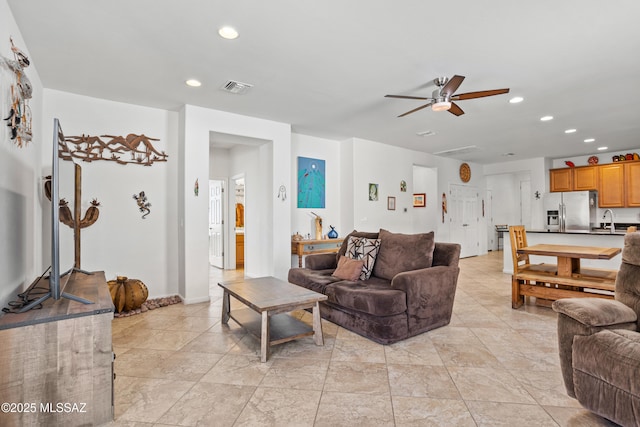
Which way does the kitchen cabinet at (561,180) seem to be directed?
toward the camera

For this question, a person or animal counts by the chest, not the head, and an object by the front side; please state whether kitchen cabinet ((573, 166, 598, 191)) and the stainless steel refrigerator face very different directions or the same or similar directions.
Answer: same or similar directions

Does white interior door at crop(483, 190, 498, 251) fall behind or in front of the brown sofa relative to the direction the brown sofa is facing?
behind

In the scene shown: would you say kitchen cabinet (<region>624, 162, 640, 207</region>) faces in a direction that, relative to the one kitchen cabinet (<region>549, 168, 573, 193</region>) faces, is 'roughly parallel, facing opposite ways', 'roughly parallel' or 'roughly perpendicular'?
roughly parallel

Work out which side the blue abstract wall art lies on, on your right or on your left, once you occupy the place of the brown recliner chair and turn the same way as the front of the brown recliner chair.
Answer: on your right

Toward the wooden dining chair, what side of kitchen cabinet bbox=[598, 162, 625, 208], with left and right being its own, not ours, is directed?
front

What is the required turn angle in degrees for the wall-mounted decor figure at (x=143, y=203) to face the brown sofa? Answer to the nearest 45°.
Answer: approximately 45° to its left

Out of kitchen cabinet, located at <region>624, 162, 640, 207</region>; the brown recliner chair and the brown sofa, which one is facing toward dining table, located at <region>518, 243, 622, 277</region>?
the kitchen cabinet

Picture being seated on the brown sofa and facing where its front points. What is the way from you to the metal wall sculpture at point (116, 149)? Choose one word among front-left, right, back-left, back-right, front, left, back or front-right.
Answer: front-right

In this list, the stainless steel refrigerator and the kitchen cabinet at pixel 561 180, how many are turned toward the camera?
2

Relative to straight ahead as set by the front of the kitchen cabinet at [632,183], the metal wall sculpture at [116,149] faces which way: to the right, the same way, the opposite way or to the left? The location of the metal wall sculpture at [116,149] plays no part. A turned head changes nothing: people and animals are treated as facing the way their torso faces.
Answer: to the left

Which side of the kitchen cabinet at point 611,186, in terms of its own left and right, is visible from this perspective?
front

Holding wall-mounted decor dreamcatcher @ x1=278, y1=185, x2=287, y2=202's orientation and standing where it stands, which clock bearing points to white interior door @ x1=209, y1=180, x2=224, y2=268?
The white interior door is roughly at 5 o'clock from the wall-mounted decor dreamcatcher.

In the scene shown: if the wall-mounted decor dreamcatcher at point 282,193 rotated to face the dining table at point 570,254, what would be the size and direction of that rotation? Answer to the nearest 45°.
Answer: approximately 45° to its left

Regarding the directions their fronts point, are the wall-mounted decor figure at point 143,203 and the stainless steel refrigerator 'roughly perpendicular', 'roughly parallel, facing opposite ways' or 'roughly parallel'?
roughly perpendicular

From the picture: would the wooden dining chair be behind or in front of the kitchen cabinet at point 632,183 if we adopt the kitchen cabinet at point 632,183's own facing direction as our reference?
in front

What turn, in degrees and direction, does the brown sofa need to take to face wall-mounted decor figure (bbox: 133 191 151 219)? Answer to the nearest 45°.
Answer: approximately 45° to its right

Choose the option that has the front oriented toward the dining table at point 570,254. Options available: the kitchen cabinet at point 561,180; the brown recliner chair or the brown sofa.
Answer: the kitchen cabinet
